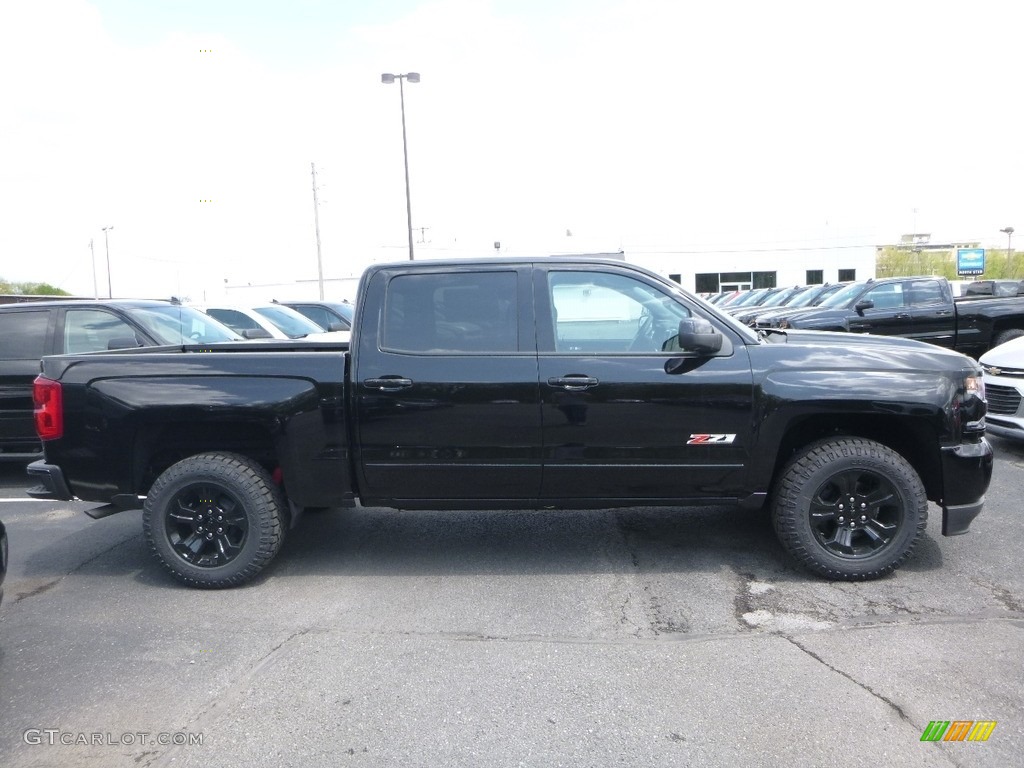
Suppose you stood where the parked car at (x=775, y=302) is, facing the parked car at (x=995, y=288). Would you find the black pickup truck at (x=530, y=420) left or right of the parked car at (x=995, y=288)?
right

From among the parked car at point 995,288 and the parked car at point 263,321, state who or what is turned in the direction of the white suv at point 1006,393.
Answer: the parked car at point 263,321

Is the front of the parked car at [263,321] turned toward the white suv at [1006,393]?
yes

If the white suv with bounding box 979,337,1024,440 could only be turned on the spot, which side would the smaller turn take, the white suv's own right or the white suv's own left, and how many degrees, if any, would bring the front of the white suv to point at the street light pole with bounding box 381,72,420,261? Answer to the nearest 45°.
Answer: approximately 90° to the white suv's own right

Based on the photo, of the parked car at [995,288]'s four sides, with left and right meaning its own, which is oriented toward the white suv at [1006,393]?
left

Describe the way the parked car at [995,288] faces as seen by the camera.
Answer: facing to the left of the viewer

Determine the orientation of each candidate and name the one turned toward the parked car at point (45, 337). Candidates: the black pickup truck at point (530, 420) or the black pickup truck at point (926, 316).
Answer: the black pickup truck at point (926, 316)

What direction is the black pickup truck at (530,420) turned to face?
to the viewer's right
